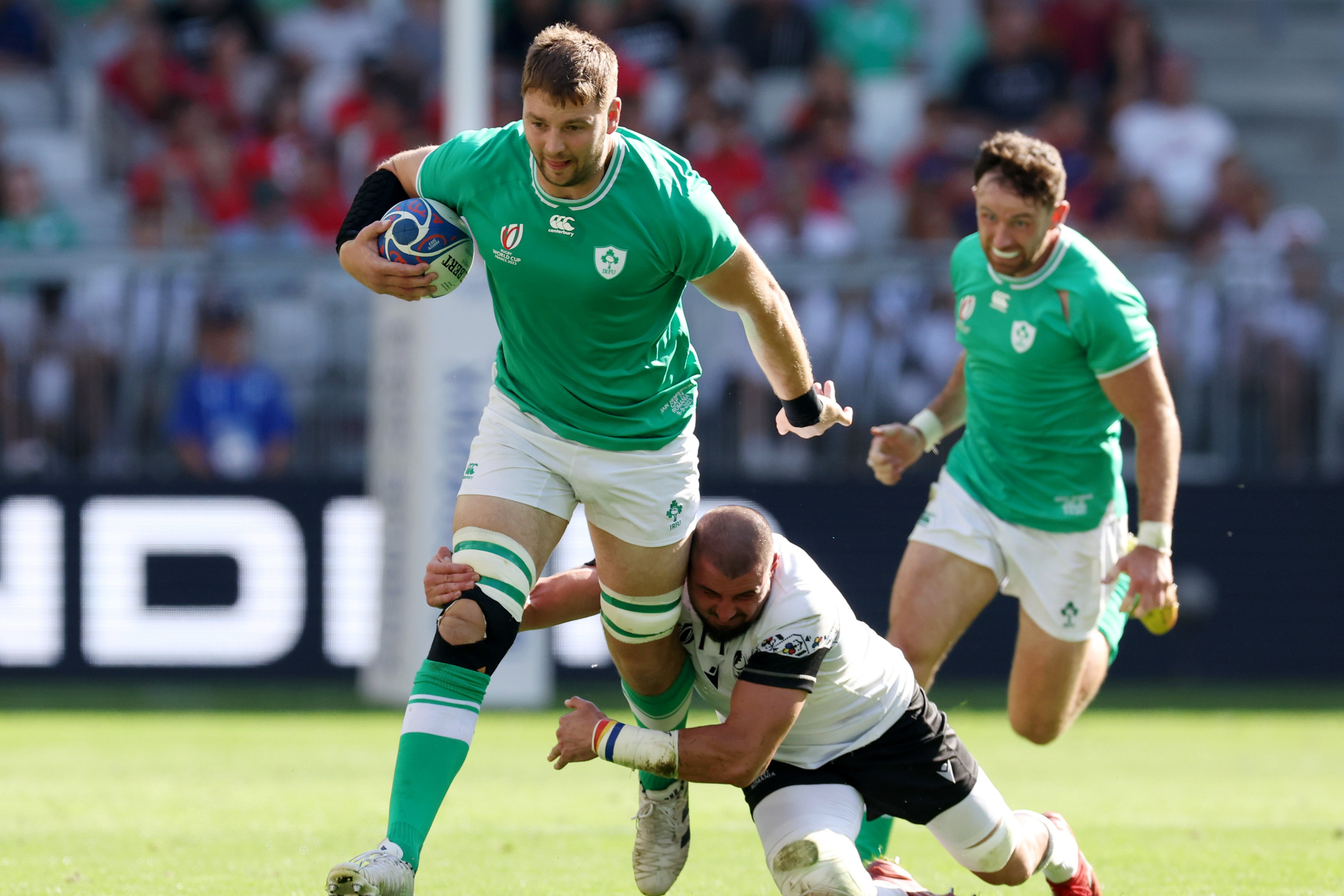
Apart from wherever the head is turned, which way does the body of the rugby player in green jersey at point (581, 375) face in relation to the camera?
toward the camera

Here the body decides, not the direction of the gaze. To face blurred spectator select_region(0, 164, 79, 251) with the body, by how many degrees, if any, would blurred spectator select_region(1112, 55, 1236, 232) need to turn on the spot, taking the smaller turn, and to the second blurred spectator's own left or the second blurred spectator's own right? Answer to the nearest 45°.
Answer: approximately 45° to the second blurred spectator's own right

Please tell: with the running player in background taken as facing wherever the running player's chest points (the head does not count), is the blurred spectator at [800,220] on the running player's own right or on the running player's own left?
on the running player's own right

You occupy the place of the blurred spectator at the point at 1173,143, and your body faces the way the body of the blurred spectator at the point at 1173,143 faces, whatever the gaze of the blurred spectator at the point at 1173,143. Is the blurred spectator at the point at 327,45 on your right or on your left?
on your right

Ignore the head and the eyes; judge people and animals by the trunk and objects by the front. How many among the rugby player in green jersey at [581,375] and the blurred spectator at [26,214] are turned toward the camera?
2

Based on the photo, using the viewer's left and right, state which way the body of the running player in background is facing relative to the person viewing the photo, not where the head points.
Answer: facing the viewer and to the left of the viewer

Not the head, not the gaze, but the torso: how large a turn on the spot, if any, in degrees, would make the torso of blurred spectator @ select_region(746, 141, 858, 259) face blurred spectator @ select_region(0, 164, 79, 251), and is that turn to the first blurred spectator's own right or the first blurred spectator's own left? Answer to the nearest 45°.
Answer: approximately 90° to the first blurred spectator's own right

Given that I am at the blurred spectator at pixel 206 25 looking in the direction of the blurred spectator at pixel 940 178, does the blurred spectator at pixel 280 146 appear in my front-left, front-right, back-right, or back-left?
front-right

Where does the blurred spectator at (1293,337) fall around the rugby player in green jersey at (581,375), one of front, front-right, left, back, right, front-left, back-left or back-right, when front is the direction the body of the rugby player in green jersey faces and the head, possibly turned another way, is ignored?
back-left

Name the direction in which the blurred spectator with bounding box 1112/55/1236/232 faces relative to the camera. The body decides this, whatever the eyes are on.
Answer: toward the camera

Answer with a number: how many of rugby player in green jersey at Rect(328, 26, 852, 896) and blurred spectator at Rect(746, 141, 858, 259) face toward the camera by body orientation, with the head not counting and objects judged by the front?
2

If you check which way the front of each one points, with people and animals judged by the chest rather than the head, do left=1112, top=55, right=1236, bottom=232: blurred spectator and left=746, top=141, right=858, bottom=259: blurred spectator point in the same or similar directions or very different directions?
same or similar directions

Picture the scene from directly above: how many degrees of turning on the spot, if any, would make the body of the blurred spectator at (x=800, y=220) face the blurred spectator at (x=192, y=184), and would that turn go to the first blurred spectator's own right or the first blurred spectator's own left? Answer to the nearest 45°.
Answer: approximately 90° to the first blurred spectator's own right

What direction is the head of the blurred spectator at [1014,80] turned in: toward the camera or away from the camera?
toward the camera

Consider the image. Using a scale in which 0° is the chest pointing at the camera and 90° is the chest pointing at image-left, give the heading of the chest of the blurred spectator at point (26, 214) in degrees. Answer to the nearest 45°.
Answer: approximately 0°

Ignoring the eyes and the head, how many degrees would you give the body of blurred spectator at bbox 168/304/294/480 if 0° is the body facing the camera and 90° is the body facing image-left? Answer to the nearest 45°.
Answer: approximately 0°

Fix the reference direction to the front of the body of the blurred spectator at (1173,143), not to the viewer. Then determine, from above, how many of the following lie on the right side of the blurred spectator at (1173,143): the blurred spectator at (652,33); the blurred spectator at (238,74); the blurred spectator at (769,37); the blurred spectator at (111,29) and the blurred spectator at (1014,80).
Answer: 5

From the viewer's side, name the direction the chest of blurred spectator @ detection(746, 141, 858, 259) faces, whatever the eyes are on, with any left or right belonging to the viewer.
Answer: facing the viewer

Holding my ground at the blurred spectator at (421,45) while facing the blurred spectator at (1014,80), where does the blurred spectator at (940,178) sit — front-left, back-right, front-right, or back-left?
front-right

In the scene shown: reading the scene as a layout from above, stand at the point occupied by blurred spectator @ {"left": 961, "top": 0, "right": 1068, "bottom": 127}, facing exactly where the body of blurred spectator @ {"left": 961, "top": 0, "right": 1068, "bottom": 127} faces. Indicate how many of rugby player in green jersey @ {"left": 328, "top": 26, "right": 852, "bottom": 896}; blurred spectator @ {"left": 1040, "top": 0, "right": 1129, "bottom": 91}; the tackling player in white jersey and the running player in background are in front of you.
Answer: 3
